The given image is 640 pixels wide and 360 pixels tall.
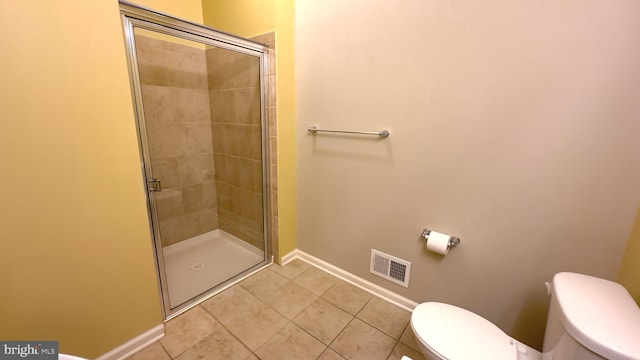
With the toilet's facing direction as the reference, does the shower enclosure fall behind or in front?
in front

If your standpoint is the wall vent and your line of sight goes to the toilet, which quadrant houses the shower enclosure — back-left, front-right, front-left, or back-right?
back-right

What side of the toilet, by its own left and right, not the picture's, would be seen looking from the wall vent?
front

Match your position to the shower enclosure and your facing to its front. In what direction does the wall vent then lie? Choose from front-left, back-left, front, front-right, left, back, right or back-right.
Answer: front

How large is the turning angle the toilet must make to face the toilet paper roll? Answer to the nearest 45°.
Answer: approximately 45° to its right

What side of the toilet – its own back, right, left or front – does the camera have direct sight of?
left

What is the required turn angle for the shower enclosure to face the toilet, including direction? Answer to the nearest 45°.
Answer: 0° — it already faces it

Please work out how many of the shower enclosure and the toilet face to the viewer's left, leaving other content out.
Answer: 1

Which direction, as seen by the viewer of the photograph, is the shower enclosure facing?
facing the viewer and to the right of the viewer

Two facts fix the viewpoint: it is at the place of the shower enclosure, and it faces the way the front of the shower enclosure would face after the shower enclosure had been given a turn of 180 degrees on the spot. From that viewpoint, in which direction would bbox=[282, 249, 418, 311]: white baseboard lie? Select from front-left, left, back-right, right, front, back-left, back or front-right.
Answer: back

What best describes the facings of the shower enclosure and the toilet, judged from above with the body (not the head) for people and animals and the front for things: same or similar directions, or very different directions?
very different directions
